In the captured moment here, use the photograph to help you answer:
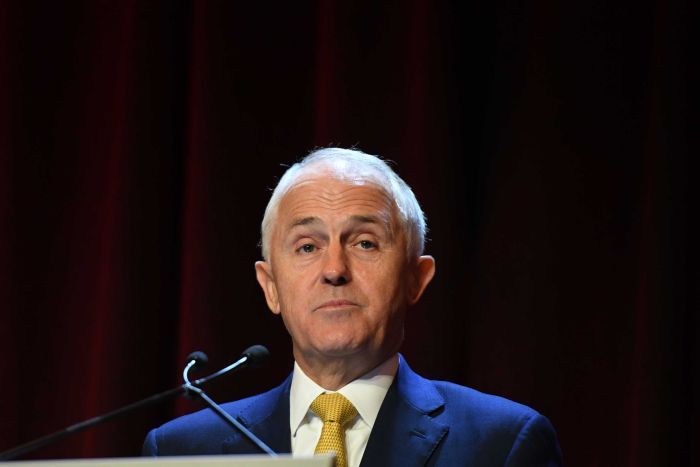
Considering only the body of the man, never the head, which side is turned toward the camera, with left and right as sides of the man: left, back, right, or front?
front

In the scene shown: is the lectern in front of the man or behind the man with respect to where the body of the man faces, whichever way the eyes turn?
in front

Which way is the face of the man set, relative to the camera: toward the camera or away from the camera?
toward the camera
